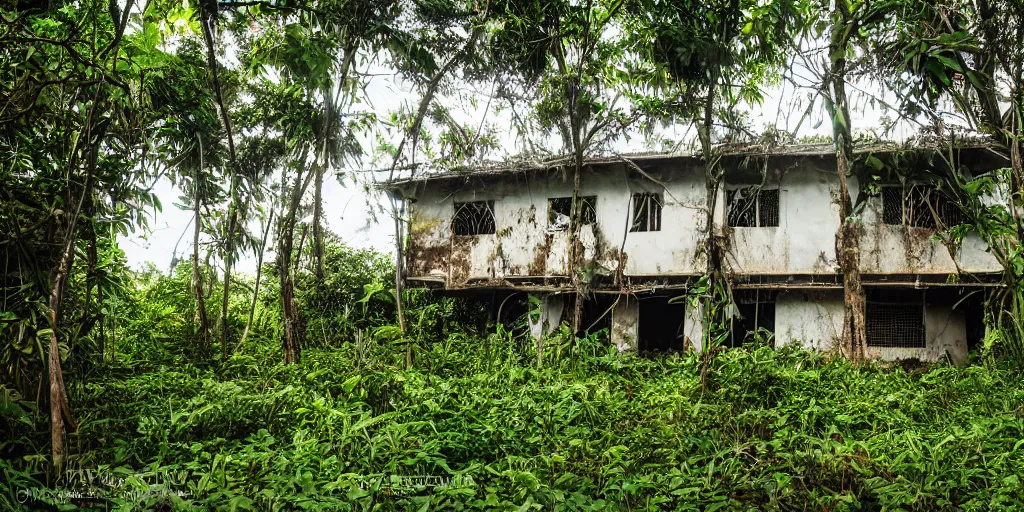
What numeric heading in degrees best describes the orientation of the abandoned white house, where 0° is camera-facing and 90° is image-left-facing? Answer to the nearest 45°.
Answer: approximately 0°
